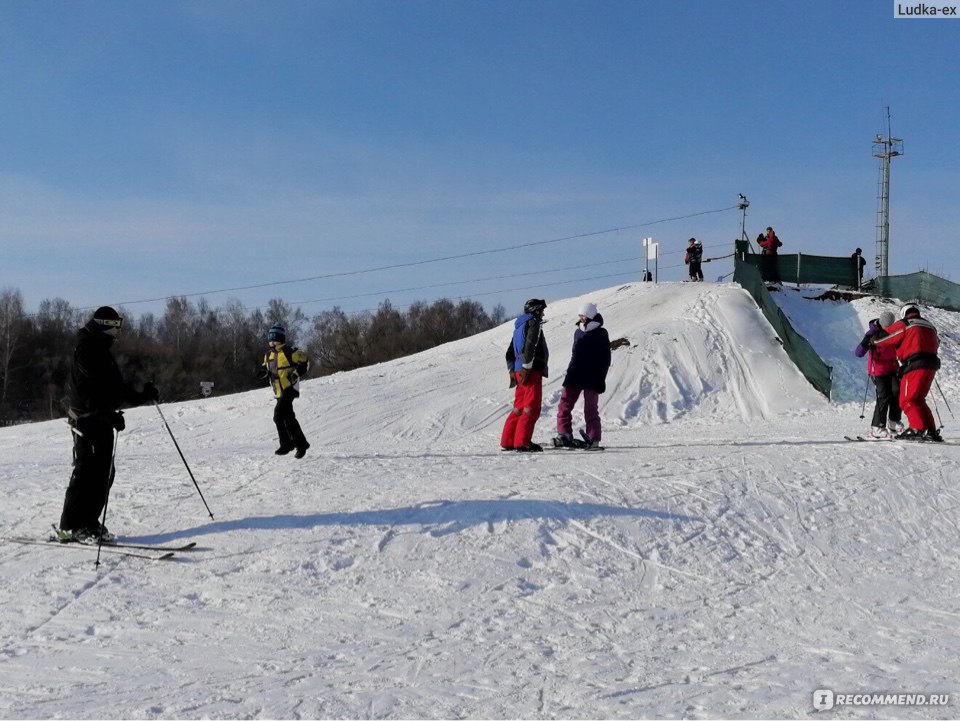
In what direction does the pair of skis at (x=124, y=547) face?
to the viewer's right

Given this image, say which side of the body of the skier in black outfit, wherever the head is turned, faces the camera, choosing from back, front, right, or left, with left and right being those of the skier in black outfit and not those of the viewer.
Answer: right

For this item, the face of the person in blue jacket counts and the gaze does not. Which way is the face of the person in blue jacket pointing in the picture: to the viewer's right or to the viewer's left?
to the viewer's right

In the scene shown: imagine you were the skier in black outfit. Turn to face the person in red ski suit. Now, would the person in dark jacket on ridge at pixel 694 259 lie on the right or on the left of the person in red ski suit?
left

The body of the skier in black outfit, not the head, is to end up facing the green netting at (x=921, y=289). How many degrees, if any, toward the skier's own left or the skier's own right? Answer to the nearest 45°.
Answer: approximately 45° to the skier's own left

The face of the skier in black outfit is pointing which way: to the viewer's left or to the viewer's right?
to the viewer's right

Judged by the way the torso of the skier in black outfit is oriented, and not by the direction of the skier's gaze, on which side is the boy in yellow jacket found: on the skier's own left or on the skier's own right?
on the skier's own left

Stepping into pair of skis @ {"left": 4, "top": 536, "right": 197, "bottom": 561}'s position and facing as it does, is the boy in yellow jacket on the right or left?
on its left
